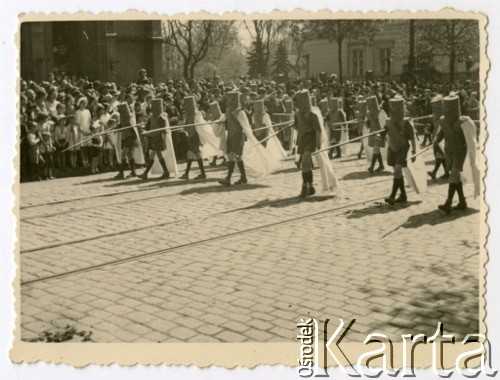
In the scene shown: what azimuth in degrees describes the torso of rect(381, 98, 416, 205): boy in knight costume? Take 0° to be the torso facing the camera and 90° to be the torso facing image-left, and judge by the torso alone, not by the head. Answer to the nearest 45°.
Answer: approximately 45°

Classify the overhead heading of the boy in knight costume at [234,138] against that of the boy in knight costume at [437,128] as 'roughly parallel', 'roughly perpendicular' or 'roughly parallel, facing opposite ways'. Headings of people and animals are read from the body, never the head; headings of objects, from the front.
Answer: roughly parallel

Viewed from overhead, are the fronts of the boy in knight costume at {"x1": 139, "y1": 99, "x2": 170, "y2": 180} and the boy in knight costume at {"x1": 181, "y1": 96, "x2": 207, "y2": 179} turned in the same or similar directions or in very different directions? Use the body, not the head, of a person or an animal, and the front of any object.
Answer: same or similar directions

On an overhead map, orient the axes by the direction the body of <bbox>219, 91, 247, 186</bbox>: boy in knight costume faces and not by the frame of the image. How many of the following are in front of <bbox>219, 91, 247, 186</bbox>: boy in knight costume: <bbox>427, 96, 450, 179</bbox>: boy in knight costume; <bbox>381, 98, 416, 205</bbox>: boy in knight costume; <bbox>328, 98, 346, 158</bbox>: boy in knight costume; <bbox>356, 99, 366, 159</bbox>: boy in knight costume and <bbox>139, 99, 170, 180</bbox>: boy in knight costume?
1

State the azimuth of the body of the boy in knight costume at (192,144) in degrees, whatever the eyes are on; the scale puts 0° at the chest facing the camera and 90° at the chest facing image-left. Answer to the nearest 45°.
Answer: approximately 90°

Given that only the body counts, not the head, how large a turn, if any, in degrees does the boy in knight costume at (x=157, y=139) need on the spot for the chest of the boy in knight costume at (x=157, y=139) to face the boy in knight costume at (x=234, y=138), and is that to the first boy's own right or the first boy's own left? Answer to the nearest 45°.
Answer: approximately 180°

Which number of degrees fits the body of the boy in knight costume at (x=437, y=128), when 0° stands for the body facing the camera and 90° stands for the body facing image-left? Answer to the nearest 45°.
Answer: approximately 90°

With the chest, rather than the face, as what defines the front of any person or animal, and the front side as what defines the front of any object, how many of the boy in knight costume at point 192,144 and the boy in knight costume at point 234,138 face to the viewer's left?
2

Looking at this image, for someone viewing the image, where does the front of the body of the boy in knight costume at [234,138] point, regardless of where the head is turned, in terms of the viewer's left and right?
facing to the left of the viewer

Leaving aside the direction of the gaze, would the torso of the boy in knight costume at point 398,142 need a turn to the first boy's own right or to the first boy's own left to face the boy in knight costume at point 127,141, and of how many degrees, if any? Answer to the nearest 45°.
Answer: approximately 45° to the first boy's own right

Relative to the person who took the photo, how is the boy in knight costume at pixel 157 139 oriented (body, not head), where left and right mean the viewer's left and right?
facing to the left of the viewer

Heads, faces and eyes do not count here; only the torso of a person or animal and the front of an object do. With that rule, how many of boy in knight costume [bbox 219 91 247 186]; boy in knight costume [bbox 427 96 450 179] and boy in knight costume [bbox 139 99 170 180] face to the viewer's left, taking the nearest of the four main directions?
3
